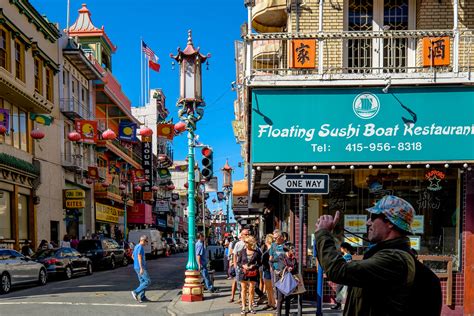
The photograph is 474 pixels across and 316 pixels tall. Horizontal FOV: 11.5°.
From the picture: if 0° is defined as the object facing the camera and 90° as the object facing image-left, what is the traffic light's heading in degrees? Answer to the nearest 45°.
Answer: approximately 0°

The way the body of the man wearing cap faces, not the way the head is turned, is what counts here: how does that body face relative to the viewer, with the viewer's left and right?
facing to the left of the viewer

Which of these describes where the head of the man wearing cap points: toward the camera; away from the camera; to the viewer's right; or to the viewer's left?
to the viewer's left

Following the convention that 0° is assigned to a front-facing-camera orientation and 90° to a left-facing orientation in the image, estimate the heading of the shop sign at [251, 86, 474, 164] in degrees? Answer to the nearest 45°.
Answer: approximately 0°
